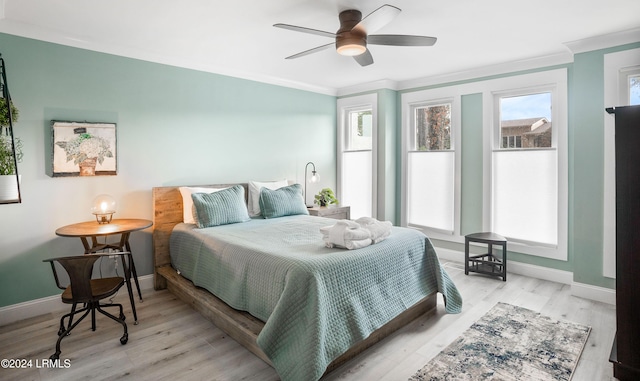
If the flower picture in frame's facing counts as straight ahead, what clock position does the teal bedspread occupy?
The teal bedspread is roughly at 11 o'clock from the flower picture in frame.

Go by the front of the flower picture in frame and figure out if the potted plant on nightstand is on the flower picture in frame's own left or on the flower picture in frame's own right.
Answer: on the flower picture in frame's own left

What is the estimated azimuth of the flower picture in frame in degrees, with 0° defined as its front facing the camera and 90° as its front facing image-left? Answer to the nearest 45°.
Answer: approximately 0°

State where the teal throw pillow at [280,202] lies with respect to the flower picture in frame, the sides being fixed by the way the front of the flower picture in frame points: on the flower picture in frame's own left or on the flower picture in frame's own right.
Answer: on the flower picture in frame's own left

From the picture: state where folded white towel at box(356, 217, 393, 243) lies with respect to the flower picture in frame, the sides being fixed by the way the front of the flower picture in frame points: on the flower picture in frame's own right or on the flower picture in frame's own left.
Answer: on the flower picture in frame's own left

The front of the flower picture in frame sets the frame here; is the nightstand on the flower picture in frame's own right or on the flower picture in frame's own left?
on the flower picture in frame's own left

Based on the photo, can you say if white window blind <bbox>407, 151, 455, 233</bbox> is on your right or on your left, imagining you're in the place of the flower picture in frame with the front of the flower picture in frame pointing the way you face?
on your left
